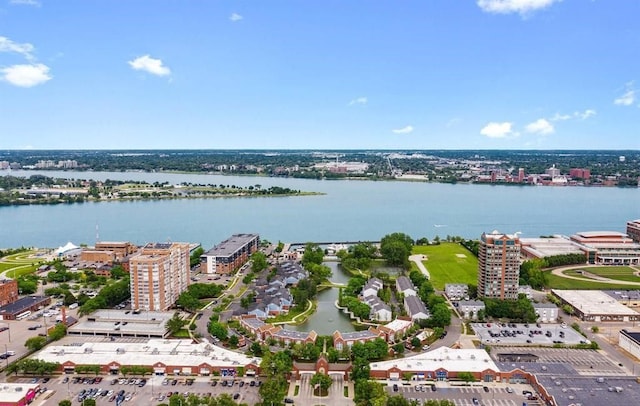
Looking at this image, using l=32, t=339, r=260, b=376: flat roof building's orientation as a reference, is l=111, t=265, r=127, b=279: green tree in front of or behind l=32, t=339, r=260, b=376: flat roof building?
behind

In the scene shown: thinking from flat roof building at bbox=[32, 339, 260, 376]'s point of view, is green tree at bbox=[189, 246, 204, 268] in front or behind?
behind

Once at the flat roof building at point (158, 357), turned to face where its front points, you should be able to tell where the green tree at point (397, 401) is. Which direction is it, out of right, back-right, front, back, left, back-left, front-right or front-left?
front-left

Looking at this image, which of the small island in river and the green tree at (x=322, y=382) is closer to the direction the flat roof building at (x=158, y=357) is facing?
the green tree

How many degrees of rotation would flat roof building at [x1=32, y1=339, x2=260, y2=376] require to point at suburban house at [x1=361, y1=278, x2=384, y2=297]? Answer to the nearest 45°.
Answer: approximately 135° to its left

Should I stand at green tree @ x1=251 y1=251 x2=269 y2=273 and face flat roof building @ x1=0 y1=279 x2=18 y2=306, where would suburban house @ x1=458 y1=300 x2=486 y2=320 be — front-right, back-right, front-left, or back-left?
back-left

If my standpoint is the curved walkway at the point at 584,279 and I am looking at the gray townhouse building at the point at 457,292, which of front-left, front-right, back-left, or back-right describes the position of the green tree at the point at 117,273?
front-right

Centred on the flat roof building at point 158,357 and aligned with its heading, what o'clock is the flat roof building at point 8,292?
the flat roof building at point 8,292 is roughly at 5 o'clock from the flat roof building at point 158,357.

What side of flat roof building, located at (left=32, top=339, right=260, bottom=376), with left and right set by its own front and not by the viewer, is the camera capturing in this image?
front

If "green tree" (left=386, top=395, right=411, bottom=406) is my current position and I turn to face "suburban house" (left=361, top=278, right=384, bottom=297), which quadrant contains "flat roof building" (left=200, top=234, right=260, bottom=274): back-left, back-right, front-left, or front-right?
front-left

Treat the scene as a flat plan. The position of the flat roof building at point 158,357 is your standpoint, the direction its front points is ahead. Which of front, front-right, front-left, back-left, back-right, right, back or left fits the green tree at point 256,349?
left

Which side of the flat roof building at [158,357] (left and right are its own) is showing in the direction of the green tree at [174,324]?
back

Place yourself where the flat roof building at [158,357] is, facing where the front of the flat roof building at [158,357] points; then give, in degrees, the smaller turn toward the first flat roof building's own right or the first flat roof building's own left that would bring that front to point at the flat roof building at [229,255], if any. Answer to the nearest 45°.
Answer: approximately 180°

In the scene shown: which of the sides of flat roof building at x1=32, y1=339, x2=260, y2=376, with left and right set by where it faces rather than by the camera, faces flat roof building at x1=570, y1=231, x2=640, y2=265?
left

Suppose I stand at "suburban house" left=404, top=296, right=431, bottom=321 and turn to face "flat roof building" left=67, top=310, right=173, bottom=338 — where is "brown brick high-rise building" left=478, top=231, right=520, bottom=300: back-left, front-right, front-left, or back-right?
back-right

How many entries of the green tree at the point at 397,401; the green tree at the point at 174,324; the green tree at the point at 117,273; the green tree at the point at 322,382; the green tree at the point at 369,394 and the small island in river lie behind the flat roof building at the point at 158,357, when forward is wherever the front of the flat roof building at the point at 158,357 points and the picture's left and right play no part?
3

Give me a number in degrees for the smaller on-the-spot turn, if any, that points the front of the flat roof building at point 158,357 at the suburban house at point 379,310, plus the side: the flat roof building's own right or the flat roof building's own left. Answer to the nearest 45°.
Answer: approximately 90° to the flat roof building's own left

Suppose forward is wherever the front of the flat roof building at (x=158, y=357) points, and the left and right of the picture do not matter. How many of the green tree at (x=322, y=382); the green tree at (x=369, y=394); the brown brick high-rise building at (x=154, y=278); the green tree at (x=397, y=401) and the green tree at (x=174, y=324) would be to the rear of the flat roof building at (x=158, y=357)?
2

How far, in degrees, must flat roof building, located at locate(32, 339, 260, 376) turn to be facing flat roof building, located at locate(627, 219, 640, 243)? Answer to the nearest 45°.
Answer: approximately 90° to its left

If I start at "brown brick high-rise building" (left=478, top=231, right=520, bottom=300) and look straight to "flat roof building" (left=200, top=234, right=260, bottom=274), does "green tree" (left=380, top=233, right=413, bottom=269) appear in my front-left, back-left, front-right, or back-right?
front-right

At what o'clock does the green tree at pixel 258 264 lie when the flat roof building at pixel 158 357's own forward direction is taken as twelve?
The green tree is roughly at 7 o'clock from the flat roof building.

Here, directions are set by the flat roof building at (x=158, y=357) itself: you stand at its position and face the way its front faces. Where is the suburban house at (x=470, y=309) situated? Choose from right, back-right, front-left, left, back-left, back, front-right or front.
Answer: left
